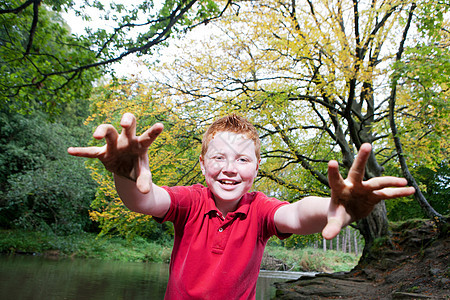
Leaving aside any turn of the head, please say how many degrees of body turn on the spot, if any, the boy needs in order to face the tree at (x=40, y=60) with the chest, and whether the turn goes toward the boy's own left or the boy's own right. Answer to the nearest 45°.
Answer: approximately 135° to the boy's own right

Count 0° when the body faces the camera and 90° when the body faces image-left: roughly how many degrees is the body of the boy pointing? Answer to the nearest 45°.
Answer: approximately 0°
